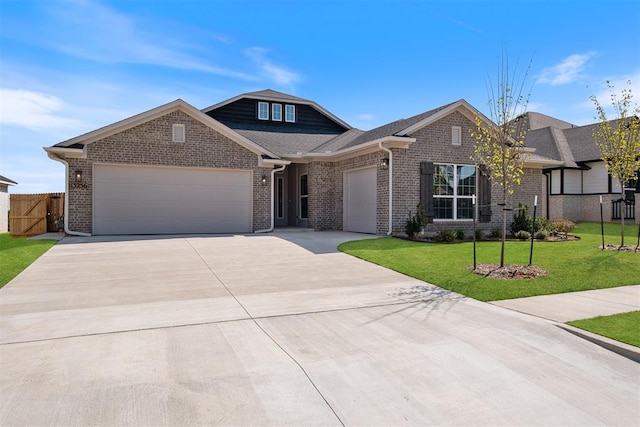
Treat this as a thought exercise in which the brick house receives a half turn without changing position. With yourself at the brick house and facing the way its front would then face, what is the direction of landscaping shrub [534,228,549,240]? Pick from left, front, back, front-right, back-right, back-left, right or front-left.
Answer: right

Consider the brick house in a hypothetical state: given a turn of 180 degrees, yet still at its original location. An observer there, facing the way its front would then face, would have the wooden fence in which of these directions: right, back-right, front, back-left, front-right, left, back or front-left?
left

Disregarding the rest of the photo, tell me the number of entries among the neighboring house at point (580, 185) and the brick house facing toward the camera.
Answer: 2

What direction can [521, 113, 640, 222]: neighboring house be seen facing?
toward the camera

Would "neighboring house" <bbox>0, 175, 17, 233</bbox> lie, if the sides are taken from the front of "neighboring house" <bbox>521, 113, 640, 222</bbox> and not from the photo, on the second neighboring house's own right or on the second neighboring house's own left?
on the second neighboring house's own right

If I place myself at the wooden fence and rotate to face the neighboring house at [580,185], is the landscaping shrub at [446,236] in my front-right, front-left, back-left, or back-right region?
front-right

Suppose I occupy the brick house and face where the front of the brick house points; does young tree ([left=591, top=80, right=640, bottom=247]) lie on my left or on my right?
on my left

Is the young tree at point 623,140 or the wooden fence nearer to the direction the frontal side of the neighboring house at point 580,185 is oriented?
the young tree

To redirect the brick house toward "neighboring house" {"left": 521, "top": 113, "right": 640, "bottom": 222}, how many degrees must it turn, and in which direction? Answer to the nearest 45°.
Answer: approximately 135° to its left

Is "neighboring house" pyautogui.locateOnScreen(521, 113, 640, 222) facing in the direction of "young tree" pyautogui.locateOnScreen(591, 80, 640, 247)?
yes

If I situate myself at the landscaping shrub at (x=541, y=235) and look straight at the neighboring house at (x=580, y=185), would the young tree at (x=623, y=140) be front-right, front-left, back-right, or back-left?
back-right

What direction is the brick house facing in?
toward the camera

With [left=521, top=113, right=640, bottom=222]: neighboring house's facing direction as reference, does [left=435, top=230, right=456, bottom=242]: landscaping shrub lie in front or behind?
in front

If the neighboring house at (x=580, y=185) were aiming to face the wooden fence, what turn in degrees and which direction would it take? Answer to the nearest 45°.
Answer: approximately 45° to its right

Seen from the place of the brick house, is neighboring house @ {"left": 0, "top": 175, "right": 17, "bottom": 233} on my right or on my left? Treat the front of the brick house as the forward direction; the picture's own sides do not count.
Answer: on my right

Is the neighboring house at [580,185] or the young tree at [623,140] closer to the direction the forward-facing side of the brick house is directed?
the young tree
